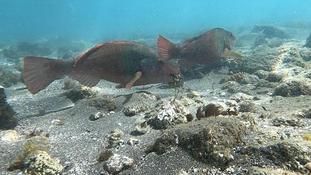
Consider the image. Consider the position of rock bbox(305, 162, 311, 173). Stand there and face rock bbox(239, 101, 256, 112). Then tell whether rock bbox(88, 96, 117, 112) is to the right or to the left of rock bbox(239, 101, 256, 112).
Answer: left

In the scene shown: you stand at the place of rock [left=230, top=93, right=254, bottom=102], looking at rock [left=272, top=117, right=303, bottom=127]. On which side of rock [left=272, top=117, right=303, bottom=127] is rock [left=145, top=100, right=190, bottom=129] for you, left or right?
right

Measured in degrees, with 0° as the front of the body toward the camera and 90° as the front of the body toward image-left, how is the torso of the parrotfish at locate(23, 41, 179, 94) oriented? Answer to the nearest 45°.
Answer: approximately 270°

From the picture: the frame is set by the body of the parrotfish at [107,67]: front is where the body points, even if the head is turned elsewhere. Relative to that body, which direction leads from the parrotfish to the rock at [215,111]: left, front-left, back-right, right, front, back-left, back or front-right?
front-right

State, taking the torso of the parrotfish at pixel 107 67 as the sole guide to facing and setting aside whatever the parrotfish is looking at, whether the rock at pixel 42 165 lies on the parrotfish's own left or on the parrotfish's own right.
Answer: on the parrotfish's own right

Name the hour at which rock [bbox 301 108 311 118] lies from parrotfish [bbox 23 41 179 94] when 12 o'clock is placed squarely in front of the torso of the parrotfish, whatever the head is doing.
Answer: The rock is roughly at 1 o'clock from the parrotfish.

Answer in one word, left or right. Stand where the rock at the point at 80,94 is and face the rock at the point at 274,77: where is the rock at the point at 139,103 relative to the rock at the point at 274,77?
right

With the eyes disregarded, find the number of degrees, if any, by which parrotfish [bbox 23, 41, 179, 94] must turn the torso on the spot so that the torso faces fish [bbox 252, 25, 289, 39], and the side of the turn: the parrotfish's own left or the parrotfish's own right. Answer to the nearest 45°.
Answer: approximately 45° to the parrotfish's own left
